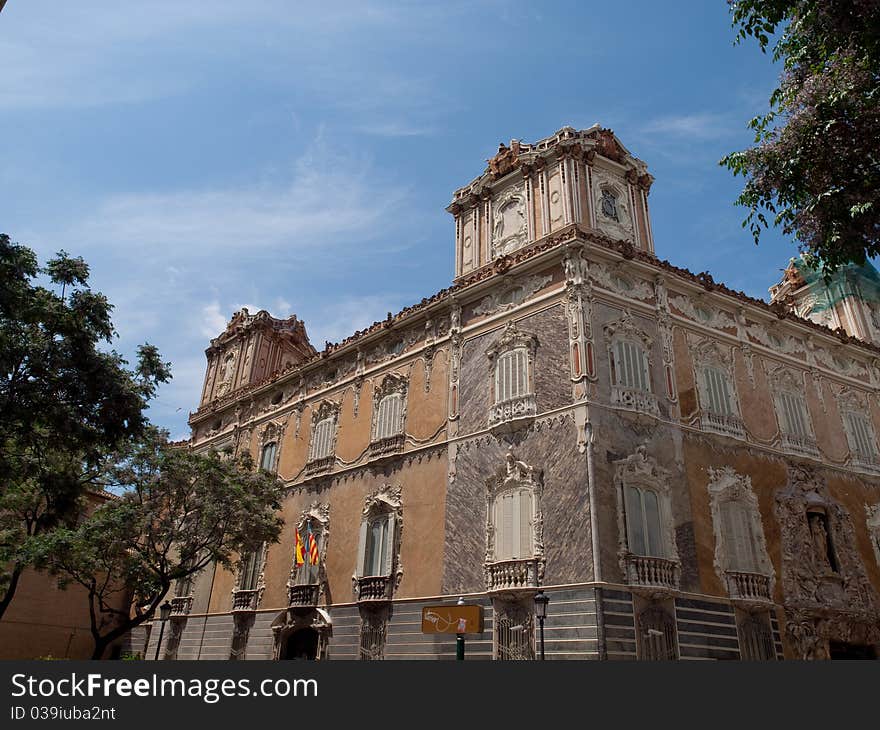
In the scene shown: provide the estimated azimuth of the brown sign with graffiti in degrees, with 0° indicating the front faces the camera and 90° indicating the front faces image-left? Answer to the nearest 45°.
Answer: approximately 0°

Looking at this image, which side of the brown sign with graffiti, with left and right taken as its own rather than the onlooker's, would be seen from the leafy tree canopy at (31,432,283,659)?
right

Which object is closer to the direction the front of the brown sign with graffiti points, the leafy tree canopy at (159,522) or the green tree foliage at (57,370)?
the green tree foliage
